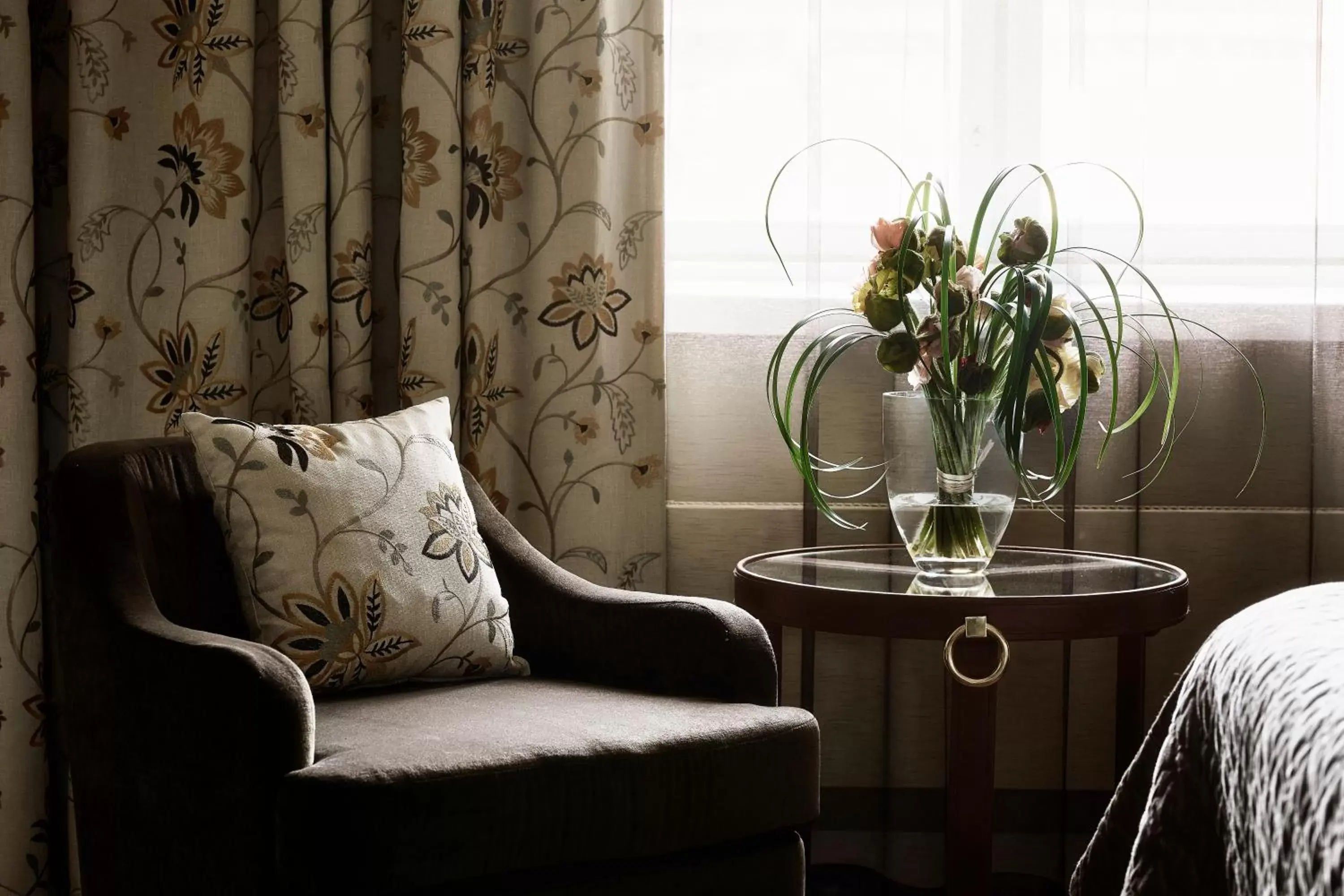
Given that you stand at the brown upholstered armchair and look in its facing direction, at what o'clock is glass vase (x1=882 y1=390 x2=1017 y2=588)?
The glass vase is roughly at 10 o'clock from the brown upholstered armchair.

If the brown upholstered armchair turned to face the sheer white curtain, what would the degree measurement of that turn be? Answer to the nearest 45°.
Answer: approximately 90° to its left

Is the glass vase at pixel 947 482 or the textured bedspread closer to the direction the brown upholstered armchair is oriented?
the textured bedspread

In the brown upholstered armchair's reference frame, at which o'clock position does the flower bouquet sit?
The flower bouquet is roughly at 10 o'clock from the brown upholstered armchair.

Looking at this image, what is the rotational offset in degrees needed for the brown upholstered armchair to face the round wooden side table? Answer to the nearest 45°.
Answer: approximately 45° to its left

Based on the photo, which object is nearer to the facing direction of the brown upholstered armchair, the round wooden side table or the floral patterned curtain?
the round wooden side table

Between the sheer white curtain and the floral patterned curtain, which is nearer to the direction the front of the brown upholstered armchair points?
the sheer white curtain

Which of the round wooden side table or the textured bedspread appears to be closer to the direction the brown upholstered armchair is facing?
the textured bedspread

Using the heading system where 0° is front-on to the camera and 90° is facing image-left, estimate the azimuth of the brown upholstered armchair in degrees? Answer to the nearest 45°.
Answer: approximately 315°
